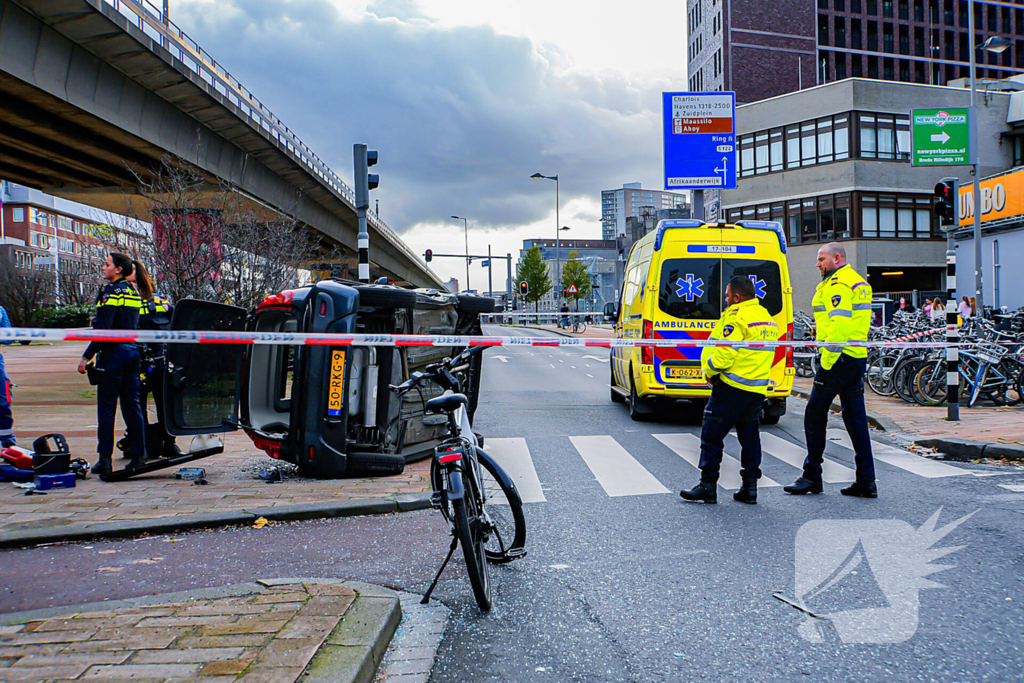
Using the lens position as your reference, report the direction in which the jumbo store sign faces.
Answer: facing the viewer and to the left of the viewer

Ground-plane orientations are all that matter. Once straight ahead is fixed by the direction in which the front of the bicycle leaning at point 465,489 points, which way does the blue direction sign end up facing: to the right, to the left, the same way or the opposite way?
the opposite way

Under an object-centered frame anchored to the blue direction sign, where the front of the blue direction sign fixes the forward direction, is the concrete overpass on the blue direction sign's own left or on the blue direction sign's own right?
on the blue direction sign's own right

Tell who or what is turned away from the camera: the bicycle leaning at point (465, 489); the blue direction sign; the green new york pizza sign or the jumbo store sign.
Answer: the bicycle leaning

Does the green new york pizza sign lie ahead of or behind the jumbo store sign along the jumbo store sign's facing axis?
ahead

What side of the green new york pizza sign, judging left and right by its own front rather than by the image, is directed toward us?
front

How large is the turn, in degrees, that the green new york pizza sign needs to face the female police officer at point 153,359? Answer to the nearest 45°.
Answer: approximately 45° to its right

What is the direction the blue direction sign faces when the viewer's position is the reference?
facing the viewer

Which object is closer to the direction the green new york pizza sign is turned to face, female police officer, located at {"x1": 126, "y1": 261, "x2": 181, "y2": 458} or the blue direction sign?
the female police officer

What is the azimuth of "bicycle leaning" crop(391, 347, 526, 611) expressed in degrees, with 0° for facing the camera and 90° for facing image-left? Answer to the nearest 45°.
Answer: approximately 180°

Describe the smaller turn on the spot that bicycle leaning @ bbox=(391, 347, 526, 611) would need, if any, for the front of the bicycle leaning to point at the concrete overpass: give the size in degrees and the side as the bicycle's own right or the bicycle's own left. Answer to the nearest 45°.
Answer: approximately 45° to the bicycle's own left

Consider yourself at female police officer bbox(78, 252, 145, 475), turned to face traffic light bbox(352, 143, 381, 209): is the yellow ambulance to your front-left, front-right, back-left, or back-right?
front-right
